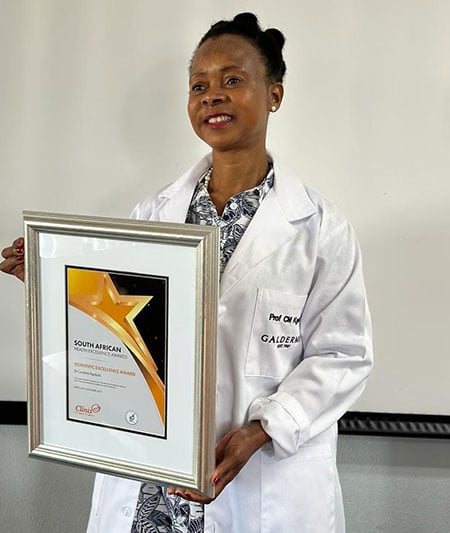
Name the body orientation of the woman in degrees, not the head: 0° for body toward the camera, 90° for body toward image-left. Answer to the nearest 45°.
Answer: approximately 45°
